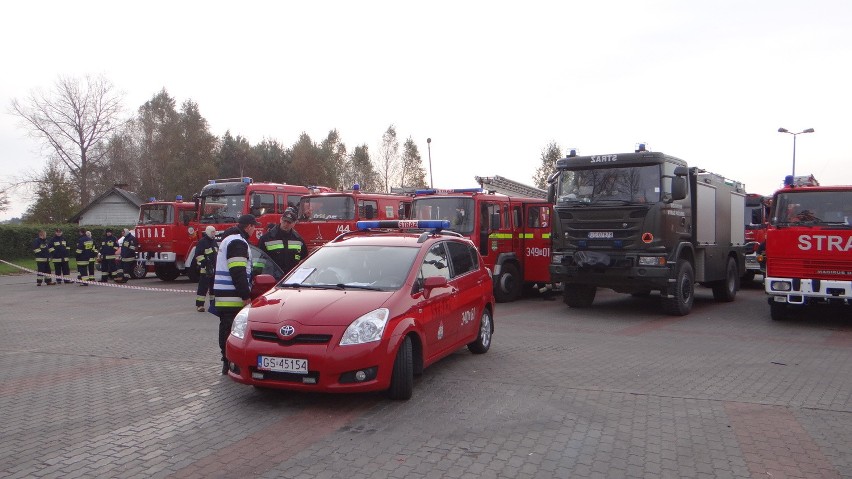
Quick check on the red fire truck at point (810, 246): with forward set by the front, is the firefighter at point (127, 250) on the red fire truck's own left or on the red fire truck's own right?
on the red fire truck's own right

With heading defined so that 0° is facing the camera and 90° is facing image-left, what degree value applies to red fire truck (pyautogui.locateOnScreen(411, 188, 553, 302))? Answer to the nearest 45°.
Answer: approximately 45°

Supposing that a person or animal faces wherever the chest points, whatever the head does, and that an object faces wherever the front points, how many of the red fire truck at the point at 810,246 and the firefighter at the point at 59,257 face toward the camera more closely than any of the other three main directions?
2

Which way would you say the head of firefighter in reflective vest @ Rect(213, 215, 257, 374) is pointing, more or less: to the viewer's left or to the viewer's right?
to the viewer's right

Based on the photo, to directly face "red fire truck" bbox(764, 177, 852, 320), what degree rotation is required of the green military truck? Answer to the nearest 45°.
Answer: approximately 135° to its left

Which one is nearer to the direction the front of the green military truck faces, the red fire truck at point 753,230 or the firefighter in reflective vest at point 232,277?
the firefighter in reflective vest

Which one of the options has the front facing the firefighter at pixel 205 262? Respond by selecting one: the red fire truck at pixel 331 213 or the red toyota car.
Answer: the red fire truck

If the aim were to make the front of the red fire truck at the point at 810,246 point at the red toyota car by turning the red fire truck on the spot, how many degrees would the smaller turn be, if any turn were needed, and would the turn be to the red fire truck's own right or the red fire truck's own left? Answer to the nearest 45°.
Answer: approximately 45° to the red fire truck's own right

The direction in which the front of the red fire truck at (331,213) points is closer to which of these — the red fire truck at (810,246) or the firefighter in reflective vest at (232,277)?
the firefighter in reflective vest
